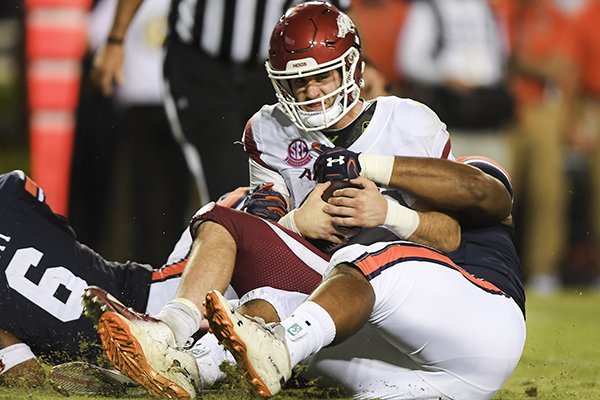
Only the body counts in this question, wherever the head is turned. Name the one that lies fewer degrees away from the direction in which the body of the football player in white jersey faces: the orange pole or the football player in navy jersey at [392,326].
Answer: the football player in navy jersey

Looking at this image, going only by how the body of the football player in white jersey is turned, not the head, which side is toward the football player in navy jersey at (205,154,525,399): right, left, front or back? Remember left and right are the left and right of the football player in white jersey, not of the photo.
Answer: left

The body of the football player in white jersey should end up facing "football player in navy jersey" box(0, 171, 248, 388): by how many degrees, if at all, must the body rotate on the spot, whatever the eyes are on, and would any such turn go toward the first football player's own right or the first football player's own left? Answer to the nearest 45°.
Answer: approximately 45° to the first football player's own right

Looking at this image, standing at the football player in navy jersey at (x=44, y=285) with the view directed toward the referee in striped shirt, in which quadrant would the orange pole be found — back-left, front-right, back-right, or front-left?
front-left

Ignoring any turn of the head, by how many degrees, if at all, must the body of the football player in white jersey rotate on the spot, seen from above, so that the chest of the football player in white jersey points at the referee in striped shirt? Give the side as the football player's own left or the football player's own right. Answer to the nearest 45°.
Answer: approximately 135° to the football player's own right

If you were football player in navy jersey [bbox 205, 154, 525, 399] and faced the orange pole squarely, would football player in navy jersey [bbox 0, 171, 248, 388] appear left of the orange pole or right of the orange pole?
left

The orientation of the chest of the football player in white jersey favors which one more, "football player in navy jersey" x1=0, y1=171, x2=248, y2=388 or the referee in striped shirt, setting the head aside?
the football player in navy jersey

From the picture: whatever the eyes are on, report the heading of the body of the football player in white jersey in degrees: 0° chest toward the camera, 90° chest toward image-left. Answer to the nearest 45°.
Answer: approximately 45°

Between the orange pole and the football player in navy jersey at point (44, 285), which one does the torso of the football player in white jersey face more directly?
the football player in navy jersey

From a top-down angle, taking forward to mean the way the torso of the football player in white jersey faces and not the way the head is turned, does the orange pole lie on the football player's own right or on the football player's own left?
on the football player's own right

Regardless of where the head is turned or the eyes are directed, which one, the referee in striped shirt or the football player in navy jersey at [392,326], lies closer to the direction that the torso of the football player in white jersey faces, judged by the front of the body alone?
the football player in navy jersey
